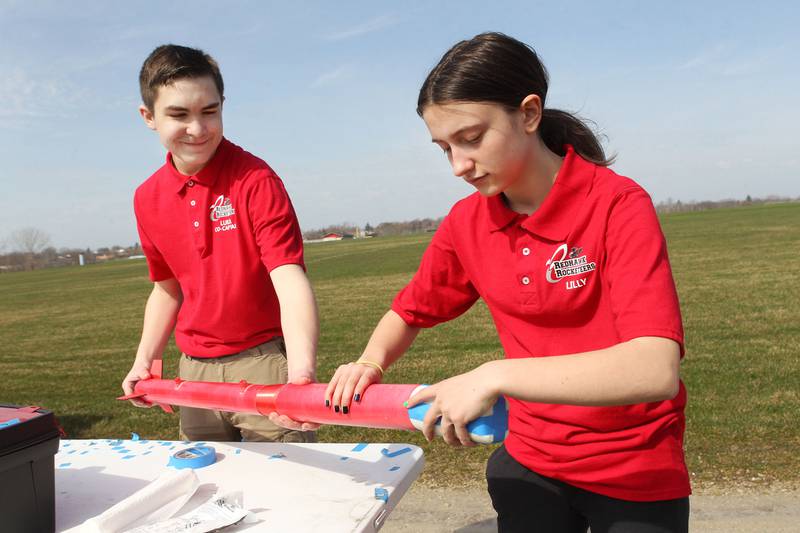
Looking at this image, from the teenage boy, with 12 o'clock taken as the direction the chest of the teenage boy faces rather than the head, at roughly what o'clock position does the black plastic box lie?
The black plastic box is roughly at 1 o'clock from the teenage boy.

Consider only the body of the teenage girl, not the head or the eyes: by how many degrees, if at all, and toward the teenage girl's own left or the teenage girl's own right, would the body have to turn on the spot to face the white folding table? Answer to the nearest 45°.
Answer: approximately 45° to the teenage girl's own right

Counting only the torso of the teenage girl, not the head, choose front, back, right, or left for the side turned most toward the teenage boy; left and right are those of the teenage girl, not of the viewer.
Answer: right

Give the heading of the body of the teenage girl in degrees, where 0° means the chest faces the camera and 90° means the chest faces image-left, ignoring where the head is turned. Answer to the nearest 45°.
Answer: approximately 45°
